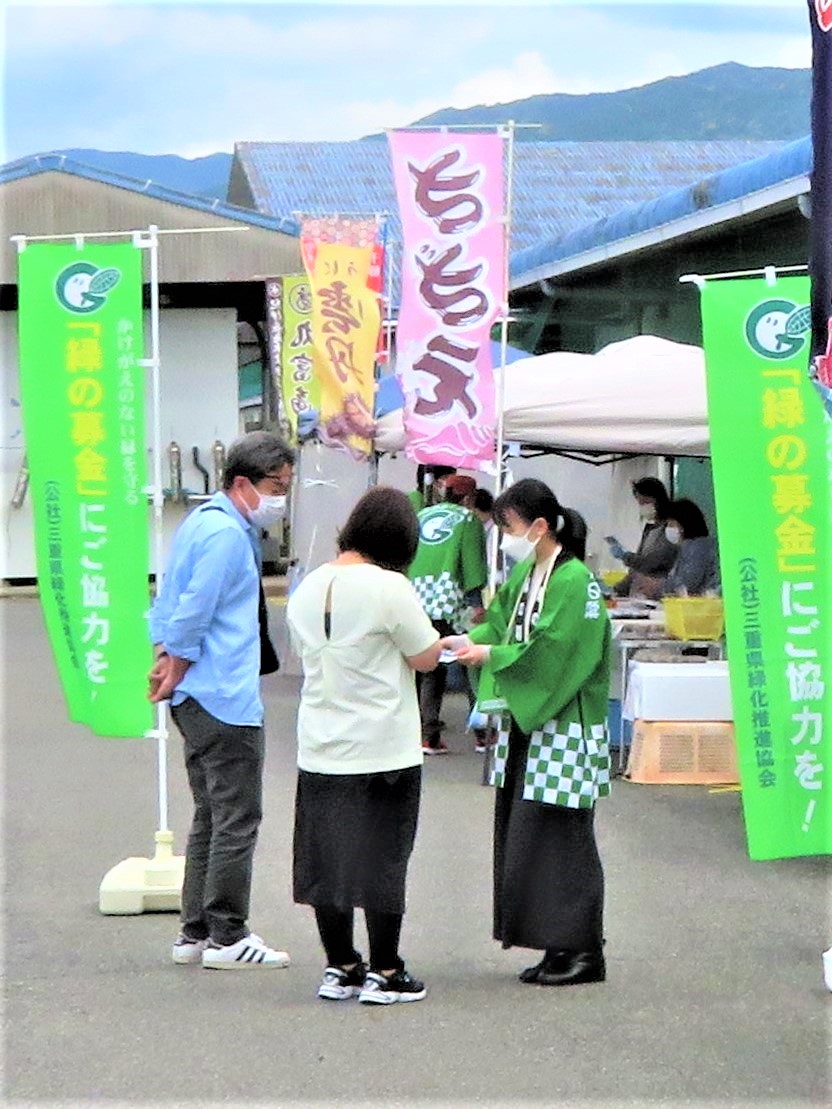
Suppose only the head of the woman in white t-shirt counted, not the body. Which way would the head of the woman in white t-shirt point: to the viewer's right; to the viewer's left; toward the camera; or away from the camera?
away from the camera

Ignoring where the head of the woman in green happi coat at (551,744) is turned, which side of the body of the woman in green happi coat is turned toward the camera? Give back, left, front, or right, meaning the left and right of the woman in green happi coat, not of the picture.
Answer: left

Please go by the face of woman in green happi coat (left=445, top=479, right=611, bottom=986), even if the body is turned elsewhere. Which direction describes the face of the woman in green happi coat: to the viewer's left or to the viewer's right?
to the viewer's left

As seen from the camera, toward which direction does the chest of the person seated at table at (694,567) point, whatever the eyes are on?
to the viewer's left

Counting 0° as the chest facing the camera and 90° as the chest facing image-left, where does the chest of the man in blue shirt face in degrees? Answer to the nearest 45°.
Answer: approximately 270°

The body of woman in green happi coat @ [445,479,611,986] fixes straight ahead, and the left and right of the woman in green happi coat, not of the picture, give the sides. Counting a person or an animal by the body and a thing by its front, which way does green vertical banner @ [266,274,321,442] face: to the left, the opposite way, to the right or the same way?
to the left

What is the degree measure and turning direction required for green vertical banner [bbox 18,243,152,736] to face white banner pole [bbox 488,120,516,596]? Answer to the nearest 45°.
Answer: approximately 135° to its left

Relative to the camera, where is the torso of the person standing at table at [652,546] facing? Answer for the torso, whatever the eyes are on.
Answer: to the viewer's left

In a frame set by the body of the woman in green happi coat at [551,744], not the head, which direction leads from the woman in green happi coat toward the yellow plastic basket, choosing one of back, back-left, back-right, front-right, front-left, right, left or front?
right

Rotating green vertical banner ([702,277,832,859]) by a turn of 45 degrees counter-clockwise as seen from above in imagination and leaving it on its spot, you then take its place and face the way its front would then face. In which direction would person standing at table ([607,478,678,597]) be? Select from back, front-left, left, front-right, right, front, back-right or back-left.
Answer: back-left

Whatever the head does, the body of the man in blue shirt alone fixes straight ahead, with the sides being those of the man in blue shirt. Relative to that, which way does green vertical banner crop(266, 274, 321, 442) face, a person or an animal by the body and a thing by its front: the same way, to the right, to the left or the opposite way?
to the right
